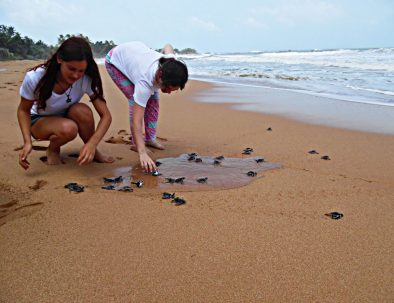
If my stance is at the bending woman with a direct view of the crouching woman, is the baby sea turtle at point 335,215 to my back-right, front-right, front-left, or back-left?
back-left

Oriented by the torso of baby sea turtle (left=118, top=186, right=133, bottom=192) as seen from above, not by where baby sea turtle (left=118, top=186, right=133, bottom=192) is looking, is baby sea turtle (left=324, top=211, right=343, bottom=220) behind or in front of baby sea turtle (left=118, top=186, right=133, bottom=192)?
in front

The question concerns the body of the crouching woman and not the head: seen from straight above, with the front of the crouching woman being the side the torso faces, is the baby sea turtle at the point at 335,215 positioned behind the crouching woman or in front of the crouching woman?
in front

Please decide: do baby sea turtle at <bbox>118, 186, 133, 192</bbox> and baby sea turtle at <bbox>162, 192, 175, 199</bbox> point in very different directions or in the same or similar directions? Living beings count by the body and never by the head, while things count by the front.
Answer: same or similar directions

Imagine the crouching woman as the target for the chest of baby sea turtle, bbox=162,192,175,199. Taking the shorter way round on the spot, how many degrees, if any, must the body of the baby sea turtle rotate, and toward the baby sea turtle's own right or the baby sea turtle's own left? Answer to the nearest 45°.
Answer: approximately 135° to the baby sea turtle's own left

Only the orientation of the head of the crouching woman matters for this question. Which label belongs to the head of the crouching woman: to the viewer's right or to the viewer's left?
to the viewer's right

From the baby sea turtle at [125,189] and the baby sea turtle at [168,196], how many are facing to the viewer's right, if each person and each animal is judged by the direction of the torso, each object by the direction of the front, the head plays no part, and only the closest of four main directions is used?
2

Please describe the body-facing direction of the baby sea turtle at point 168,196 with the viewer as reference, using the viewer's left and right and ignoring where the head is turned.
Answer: facing to the right of the viewer

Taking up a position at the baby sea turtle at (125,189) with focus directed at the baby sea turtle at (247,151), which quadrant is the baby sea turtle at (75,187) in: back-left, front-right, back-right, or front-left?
back-left

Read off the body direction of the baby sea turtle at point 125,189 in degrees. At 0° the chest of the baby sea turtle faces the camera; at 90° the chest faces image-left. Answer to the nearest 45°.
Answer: approximately 270°

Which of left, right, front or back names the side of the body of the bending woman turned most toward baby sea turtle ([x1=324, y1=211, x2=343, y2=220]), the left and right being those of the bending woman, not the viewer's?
front

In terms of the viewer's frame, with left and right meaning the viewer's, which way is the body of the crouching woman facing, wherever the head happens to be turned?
facing the viewer and to the right of the viewer
